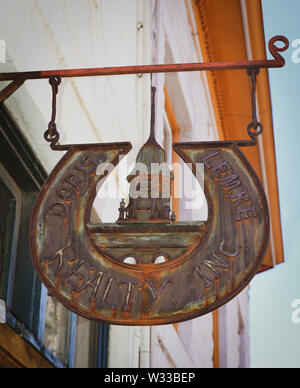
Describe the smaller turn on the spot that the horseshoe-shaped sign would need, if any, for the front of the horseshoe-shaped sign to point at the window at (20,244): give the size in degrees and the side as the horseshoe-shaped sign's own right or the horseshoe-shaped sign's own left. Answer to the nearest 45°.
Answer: approximately 135° to the horseshoe-shaped sign's own right

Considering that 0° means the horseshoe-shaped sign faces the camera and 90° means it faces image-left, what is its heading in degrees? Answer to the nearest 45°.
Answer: approximately 0°
